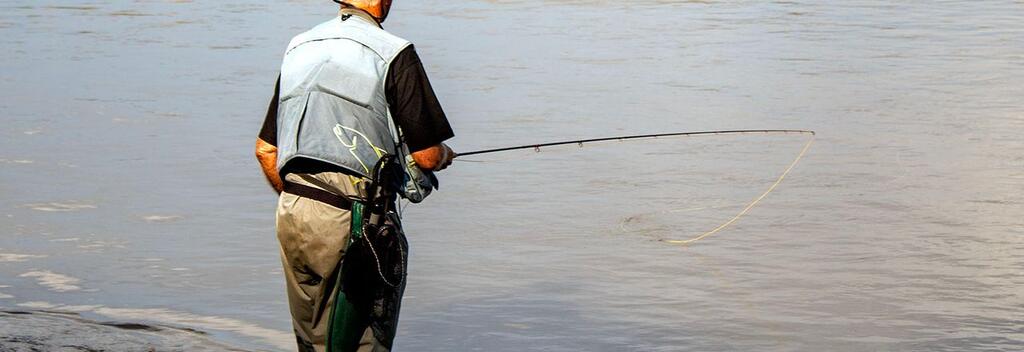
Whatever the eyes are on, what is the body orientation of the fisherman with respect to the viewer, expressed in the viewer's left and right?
facing away from the viewer and to the right of the viewer
